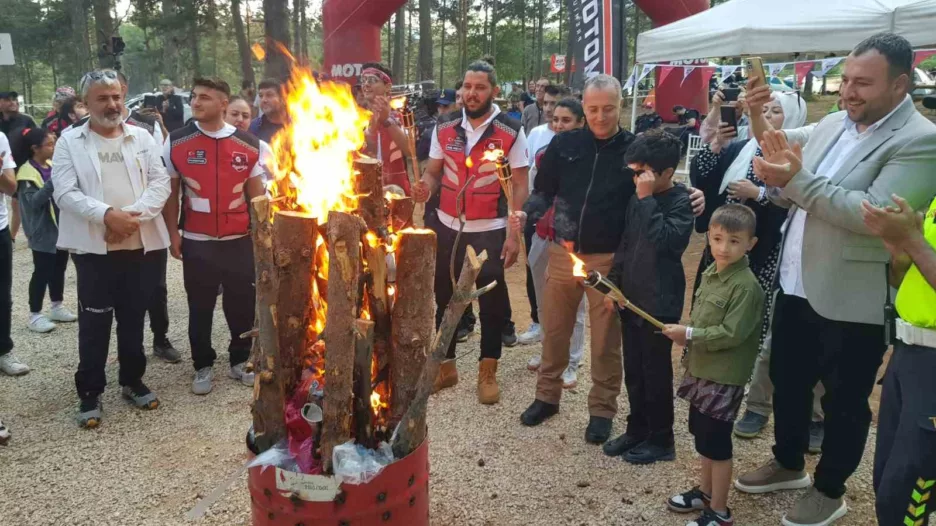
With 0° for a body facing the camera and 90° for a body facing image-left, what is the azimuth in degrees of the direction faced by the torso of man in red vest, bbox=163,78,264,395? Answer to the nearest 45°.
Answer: approximately 0°

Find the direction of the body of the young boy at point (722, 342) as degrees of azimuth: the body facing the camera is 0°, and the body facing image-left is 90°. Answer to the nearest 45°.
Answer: approximately 45°

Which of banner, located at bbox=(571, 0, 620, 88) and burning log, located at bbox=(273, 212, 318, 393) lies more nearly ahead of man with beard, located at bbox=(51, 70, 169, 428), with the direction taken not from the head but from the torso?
the burning log

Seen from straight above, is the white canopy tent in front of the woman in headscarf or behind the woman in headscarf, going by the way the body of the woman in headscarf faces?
behind

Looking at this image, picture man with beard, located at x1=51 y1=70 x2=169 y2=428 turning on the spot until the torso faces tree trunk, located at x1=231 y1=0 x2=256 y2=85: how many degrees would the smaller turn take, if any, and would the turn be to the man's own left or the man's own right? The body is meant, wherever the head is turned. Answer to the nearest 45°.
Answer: approximately 135° to the man's own left

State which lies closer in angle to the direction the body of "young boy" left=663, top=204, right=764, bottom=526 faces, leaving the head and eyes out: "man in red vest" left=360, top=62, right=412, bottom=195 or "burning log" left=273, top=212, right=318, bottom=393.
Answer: the burning log

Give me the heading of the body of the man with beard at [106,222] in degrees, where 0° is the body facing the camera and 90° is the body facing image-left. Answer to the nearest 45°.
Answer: approximately 315°

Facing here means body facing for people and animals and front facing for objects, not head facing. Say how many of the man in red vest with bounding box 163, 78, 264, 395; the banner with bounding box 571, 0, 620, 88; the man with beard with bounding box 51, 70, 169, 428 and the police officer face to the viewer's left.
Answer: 1

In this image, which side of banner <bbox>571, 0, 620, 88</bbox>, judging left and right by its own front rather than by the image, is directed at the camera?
front

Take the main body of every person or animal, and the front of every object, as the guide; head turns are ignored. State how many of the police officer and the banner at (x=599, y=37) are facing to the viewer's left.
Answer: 1
